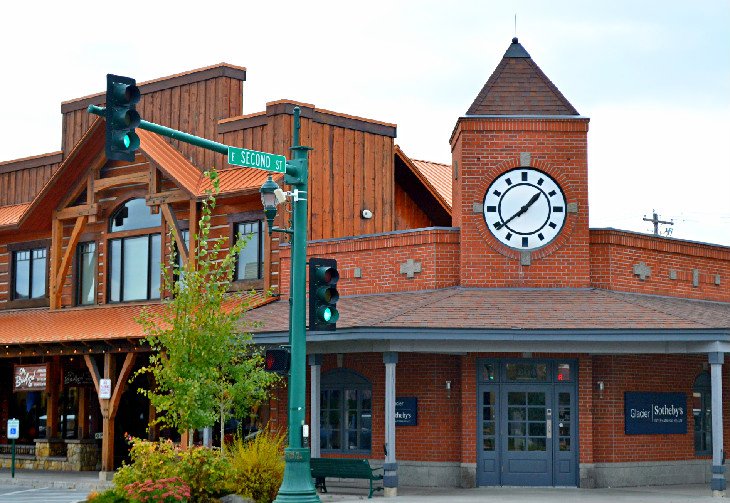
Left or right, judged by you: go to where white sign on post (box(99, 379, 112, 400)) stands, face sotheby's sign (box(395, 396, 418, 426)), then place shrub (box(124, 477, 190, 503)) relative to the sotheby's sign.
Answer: right

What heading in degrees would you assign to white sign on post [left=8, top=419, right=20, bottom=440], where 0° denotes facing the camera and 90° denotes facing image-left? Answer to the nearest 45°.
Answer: approximately 0°

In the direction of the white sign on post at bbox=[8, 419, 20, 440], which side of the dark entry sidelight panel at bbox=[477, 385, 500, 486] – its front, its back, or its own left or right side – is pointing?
right

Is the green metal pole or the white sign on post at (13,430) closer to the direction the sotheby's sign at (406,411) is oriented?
the green metal pole

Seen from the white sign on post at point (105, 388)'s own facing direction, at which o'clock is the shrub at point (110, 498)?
The shrub is roughly at 12 o'clock from the white sign on post.

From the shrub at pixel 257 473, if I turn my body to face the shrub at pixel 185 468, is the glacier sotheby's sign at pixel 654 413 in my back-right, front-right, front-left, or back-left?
back-right

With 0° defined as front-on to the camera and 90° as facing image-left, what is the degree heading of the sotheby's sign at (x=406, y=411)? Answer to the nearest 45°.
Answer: approximately 0°

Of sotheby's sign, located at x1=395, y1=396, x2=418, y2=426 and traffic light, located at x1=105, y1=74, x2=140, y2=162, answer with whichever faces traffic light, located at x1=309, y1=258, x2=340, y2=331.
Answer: the sotheby's sign

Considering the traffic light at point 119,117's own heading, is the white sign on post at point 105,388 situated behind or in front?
behind
